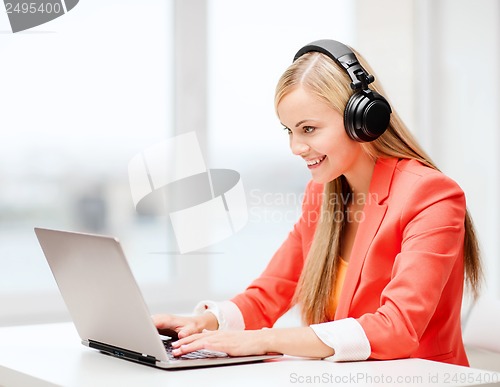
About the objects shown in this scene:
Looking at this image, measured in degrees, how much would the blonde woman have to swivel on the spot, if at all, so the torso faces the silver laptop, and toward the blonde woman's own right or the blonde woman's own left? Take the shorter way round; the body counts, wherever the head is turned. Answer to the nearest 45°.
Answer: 0° — they already face it

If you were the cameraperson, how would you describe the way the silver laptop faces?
facing away from the viewer and to the right of the viewer

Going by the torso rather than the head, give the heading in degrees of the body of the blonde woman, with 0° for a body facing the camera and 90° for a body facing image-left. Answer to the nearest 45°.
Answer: approximately 45°

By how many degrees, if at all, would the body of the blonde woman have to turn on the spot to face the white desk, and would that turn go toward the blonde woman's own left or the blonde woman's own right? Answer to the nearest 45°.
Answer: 0° — they already face it

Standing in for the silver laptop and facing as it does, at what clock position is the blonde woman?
The blonde woman is roughly at 1 o'clock from the silver laptop.

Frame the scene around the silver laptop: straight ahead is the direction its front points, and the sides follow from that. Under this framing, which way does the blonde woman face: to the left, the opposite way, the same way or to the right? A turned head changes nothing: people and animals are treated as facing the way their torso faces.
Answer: the opposite way
